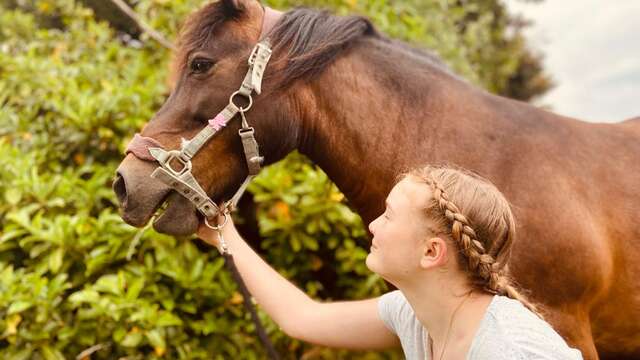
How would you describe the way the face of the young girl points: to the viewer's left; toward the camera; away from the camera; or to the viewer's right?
to the viewer's left

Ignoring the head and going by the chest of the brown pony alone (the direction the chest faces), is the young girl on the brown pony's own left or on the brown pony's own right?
on the brown pony's own left

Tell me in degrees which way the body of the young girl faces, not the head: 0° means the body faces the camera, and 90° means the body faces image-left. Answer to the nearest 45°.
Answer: approximately 90°

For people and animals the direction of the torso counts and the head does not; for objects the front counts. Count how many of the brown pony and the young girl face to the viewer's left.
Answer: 2

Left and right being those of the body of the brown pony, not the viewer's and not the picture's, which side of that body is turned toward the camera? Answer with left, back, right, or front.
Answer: left
